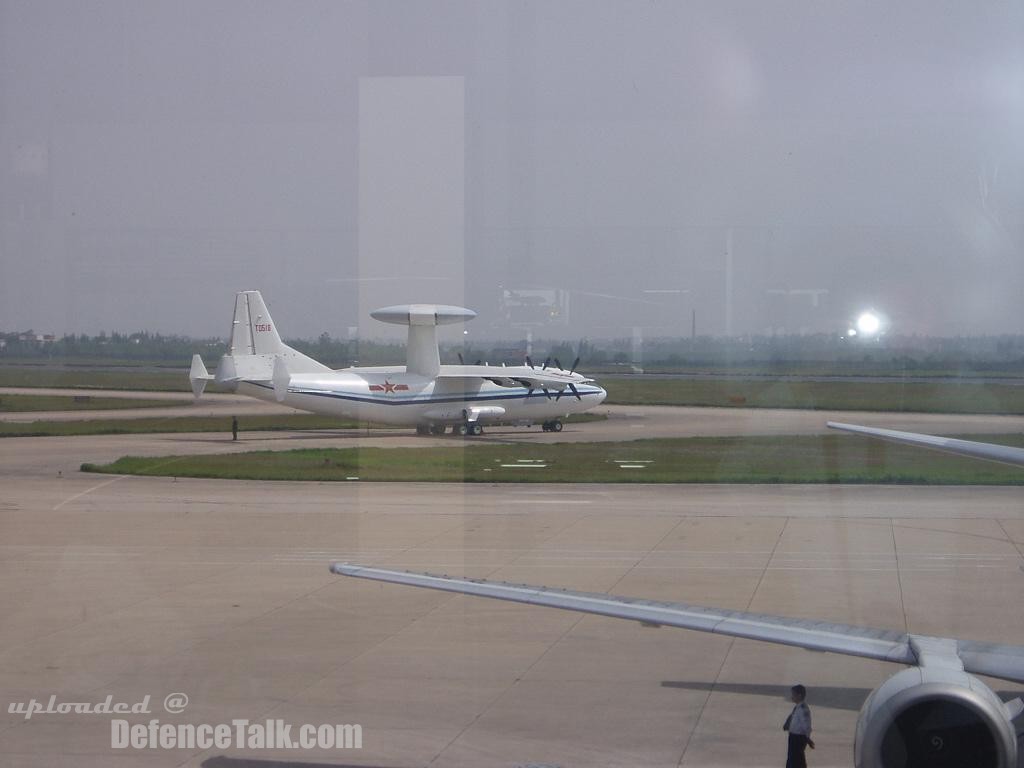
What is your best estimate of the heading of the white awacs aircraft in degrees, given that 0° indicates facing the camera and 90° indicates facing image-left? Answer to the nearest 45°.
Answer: approximately 225°

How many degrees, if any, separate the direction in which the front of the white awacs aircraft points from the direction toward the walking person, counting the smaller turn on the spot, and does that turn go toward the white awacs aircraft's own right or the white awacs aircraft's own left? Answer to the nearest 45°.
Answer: approximately 135° to the white awacs aircraft's own right
